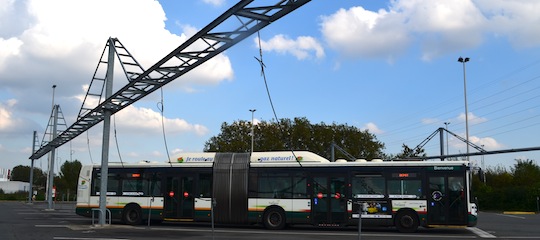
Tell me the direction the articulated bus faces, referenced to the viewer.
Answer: facing to the right of the viewer
